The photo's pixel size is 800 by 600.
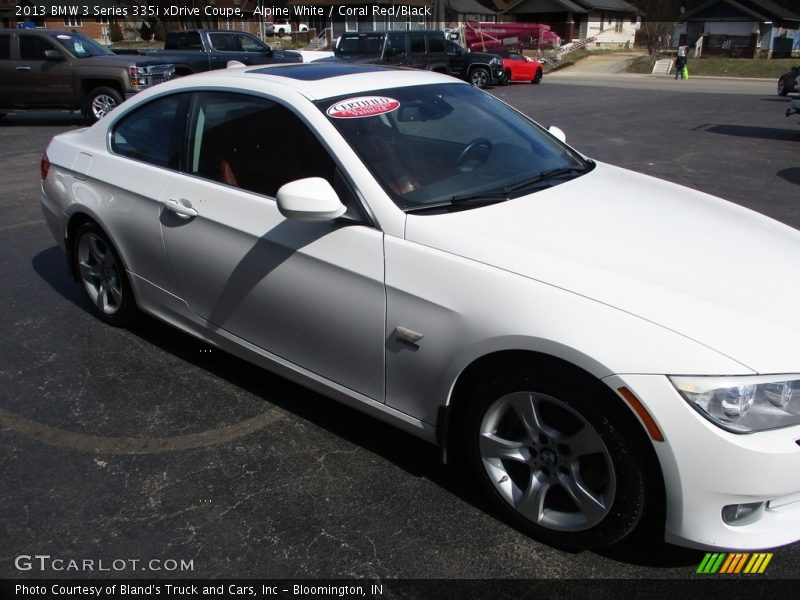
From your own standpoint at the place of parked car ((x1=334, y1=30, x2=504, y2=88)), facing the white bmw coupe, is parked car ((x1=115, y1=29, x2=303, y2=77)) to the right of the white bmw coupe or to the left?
right

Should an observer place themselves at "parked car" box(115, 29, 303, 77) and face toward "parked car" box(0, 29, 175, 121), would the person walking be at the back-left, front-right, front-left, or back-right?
back-left

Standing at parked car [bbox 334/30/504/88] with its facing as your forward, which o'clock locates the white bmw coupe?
The white bmw coupe is roughly at 3 o'clock from the parked car.

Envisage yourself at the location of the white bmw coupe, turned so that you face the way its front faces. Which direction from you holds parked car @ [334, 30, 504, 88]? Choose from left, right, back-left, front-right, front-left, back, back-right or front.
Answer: back-left

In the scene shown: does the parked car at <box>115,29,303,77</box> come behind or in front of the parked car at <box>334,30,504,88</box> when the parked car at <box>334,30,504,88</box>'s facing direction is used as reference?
behind

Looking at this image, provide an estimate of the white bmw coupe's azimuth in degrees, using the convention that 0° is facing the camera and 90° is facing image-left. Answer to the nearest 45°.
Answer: approximately 315°

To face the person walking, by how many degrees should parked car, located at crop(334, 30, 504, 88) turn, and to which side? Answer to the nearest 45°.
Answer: approximately 45° to its left

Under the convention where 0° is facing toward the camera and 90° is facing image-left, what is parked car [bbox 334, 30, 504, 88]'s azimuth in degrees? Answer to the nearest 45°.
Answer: approximately 270°

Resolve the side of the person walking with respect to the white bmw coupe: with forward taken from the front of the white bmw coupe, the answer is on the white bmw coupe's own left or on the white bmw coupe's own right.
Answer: on the white bmw coupe's own left

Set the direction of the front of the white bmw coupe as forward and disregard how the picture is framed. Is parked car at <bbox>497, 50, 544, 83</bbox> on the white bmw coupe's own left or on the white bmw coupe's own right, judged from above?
on the white bmw coupe's own left

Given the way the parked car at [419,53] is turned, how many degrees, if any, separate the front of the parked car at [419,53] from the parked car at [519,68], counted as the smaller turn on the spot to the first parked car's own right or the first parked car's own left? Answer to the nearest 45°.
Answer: approximately 45° to the first parked car's own left

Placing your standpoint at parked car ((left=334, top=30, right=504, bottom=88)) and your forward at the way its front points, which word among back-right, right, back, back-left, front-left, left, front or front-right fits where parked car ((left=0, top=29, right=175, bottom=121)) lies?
back-right
